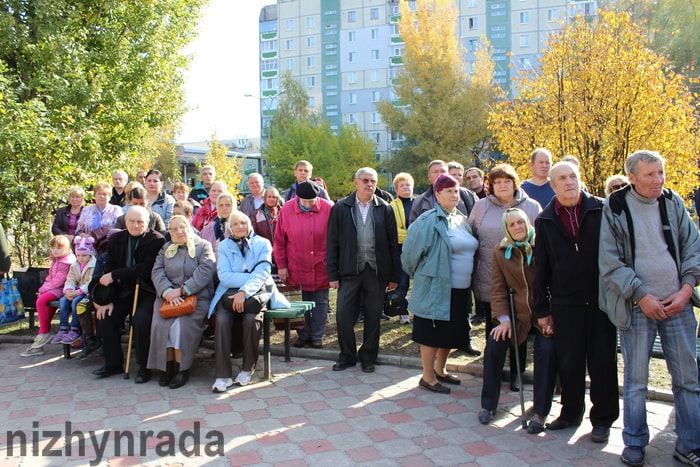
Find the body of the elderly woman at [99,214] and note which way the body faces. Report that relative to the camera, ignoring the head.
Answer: toward the camera

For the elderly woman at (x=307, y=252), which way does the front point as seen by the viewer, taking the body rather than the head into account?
toward the camera

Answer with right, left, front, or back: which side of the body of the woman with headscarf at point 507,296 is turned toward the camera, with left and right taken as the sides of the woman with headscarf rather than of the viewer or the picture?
front

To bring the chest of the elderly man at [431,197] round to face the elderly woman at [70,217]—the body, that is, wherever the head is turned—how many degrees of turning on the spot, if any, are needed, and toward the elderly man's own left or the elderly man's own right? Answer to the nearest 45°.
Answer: approximately 135° to the elderly man's own right

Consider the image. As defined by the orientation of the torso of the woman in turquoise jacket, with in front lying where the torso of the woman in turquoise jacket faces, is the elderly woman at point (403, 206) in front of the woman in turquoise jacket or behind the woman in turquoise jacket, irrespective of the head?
behind

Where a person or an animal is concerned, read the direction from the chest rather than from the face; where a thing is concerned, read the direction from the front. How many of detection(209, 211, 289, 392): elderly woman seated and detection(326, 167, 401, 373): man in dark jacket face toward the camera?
2

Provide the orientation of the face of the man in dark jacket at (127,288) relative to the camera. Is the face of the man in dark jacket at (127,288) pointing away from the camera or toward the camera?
toward the camera

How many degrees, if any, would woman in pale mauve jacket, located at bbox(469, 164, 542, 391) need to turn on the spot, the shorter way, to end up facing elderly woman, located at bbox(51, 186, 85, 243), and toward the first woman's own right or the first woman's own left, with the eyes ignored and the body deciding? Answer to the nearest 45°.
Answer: approximately 90° to the first woman's own right

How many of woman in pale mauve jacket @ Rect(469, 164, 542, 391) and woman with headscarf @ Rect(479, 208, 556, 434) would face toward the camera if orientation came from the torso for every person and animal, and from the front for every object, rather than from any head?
2

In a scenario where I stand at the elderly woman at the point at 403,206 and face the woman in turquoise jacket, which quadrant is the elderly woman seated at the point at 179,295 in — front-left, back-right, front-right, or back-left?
front-right

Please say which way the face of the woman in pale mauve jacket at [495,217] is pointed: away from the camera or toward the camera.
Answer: toward the camera

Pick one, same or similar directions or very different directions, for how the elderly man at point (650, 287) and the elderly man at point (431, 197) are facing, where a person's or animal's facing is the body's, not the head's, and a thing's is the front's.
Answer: same or similar directions

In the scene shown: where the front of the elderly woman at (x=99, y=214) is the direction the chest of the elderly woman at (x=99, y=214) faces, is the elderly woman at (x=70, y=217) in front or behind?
behind

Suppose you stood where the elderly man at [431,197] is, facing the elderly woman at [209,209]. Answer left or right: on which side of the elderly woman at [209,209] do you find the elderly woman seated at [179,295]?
left

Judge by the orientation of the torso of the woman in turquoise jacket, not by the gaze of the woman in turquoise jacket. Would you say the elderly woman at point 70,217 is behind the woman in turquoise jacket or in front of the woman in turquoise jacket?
behind
